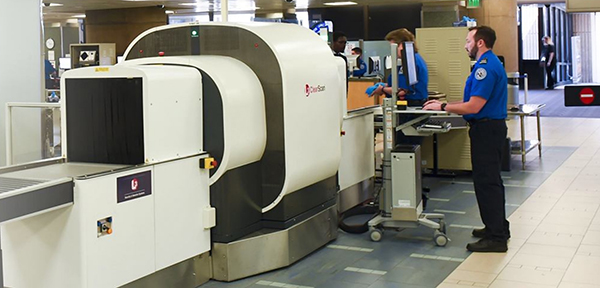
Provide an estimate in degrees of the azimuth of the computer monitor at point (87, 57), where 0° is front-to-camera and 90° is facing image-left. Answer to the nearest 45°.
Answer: approximately 0°

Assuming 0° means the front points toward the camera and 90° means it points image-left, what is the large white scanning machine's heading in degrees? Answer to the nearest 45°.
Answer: approximately 45°

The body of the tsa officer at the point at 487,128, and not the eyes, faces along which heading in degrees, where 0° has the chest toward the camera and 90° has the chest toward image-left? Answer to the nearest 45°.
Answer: approximately 90°

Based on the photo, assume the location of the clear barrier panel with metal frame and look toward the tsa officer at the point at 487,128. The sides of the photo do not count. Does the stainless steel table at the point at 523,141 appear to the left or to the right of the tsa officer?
left

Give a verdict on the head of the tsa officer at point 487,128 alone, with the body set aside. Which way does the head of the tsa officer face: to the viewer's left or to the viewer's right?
to the viewer's left
